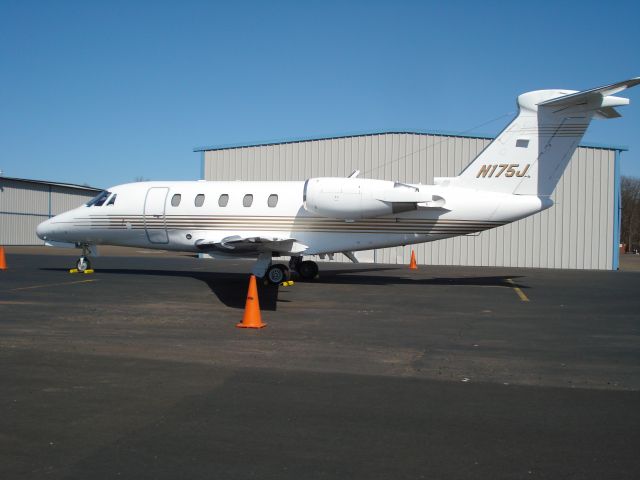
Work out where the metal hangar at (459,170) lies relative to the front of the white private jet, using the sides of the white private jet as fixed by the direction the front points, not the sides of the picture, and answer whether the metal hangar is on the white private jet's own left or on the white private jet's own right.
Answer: on the white private jet's own right

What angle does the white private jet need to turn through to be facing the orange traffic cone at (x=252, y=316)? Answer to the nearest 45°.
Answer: approximately 90° to its left

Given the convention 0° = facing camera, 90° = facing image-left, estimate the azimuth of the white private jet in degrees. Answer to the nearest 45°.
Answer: approximately 90°
